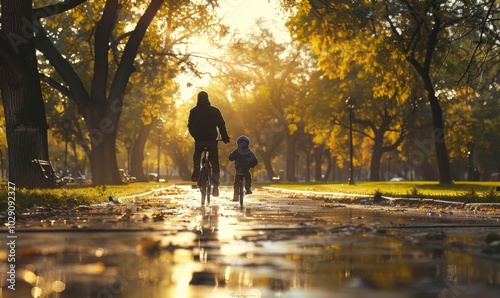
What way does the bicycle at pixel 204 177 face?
away from the camera

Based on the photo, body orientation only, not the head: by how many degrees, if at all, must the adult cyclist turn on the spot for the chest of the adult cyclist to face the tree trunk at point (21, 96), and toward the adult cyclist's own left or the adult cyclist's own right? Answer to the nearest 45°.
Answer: approximately 45° to the adult cyclist's own left

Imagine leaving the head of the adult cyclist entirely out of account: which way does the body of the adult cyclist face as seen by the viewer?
away from the camera

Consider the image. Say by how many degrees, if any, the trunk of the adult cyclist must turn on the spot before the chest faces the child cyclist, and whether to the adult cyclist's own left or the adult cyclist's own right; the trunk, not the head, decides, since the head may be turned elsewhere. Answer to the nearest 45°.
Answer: approximately 45° to the adult cyclist's own right
